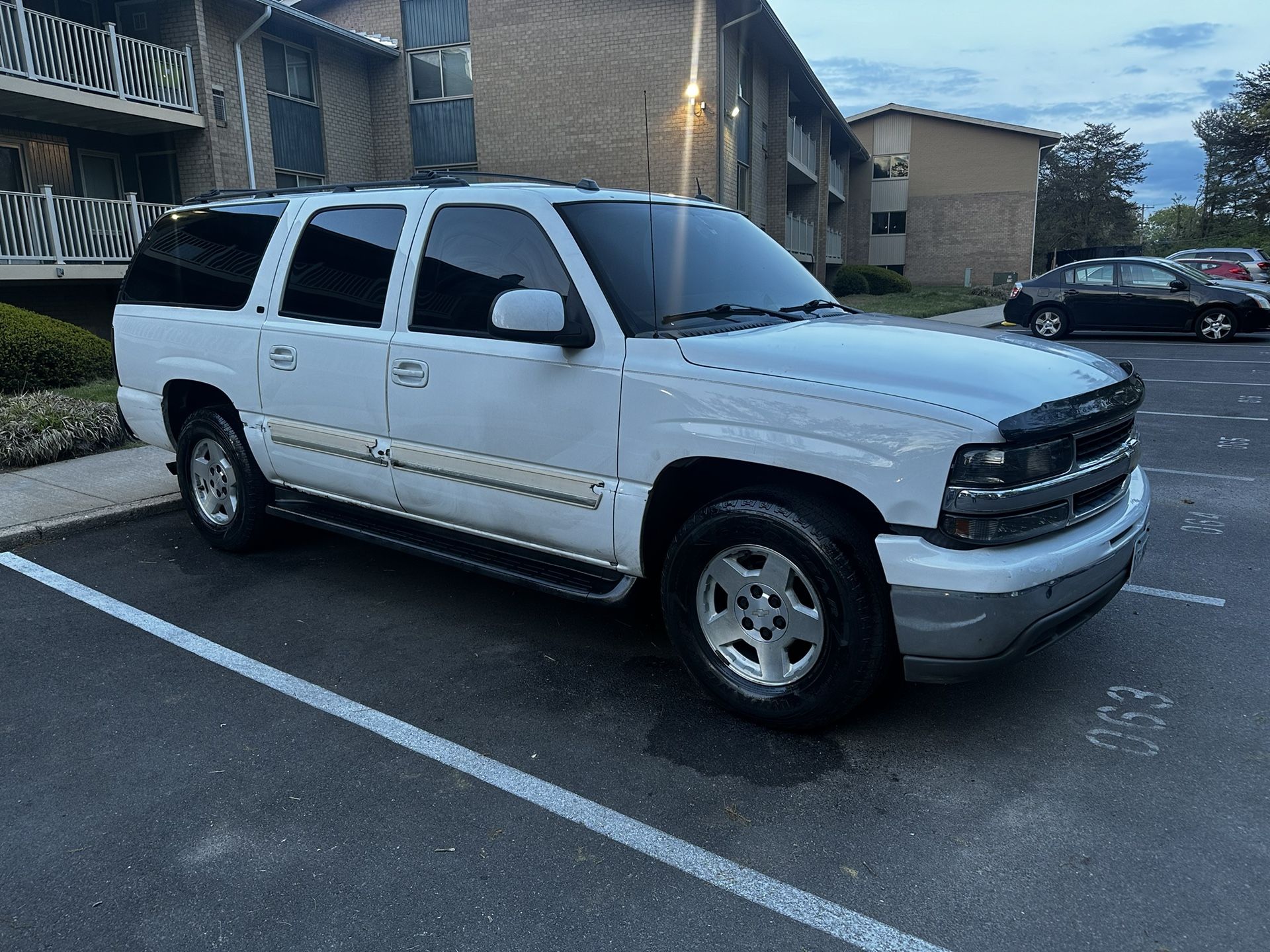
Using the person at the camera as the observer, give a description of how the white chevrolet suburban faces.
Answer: facing the viewer and to the right of the viewer

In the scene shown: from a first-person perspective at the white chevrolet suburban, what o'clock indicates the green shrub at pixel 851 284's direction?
The green shrub is roughly at 8 o'clock from the white chevrolet suburban.

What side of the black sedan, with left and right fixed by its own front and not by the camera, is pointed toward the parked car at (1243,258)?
left

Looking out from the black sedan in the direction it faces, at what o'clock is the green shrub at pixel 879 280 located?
The green shrub is roughly at 8 o'clock from the black sedan.

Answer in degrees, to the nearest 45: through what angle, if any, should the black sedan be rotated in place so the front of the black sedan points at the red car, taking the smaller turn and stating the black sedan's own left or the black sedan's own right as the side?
approximately 90° to the black sedan's own left

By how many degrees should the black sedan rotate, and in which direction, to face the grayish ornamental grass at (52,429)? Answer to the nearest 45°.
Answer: approximately 135° to its right

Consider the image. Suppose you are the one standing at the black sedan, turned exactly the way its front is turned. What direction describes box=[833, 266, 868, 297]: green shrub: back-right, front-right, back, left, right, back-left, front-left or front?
back-left

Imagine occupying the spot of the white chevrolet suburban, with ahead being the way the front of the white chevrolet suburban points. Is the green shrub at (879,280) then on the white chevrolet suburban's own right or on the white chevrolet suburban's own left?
on the white chevrolet suburban's own left

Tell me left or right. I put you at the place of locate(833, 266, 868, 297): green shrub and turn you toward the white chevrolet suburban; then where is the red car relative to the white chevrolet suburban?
left

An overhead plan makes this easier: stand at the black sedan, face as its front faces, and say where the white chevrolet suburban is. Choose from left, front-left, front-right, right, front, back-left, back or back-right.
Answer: right

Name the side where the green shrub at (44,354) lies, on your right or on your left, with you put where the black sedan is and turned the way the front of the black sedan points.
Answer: on your right

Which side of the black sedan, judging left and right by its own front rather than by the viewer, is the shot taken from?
right

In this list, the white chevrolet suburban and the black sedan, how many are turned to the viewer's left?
0

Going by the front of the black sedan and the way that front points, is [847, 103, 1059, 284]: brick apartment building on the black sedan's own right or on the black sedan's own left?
on the black sedan's own left
